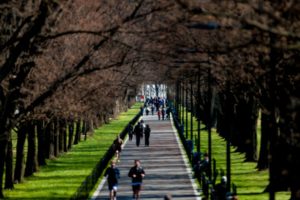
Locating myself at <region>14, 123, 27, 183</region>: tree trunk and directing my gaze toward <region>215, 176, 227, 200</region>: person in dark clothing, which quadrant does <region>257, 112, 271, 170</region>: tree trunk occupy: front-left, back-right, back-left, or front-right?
front-left

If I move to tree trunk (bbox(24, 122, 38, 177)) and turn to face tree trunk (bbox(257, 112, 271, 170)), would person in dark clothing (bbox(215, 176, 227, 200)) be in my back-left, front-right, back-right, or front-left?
front-right

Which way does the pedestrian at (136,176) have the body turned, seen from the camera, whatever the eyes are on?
toward the camera

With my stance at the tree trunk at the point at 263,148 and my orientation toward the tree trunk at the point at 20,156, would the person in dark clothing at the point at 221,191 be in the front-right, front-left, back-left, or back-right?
front-left

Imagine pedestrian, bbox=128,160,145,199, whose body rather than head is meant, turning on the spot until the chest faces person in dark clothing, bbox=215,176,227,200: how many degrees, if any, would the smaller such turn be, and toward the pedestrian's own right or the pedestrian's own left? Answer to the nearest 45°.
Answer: approximately 45° to the pedestrian's own left

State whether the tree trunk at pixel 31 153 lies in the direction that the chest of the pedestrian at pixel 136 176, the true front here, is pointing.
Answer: no

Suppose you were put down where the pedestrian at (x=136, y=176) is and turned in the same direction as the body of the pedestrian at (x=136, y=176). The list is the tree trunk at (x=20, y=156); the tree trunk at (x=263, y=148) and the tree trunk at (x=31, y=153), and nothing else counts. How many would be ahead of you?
0

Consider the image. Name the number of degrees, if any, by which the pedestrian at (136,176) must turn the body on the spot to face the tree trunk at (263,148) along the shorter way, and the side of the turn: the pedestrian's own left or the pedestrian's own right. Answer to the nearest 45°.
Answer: approximately 135° to the pedestrian's own left

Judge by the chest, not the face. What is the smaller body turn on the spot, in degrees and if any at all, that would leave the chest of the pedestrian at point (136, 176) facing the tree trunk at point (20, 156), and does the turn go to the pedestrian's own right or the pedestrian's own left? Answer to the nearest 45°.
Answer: approximately 135° to the pedestrian's own right
